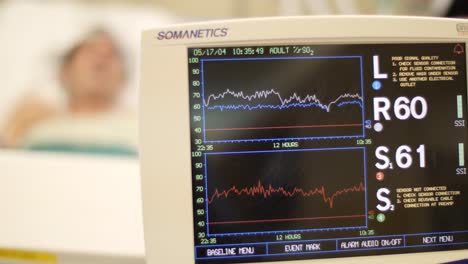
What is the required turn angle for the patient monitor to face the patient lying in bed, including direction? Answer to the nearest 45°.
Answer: approximately 135° to its right

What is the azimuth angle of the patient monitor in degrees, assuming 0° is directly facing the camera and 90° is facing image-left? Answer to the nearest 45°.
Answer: approximately 0°
